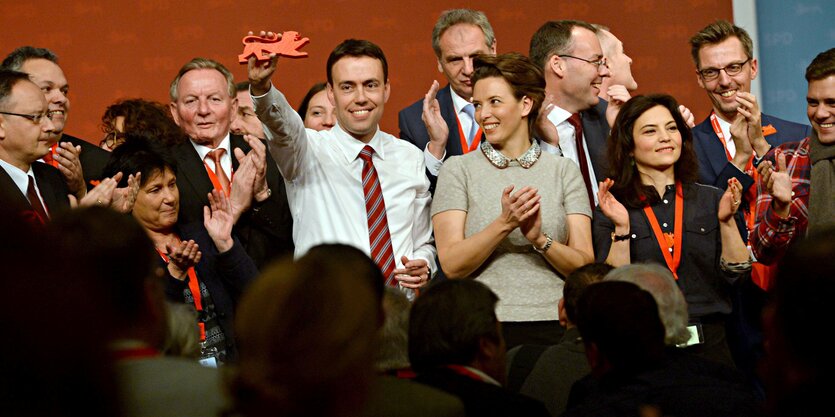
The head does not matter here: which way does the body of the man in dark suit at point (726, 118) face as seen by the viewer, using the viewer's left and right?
facing the viewer

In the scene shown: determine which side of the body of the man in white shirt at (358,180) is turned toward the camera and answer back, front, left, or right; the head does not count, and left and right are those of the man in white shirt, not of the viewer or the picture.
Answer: front

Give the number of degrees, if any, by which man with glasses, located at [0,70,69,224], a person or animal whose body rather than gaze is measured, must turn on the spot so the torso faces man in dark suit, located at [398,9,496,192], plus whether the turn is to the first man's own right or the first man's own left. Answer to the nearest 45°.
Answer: approximately 45° to the first man's own left

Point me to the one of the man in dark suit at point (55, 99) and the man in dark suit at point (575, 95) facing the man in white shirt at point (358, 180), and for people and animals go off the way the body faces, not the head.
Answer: the man in dark suit at point (55, 99)

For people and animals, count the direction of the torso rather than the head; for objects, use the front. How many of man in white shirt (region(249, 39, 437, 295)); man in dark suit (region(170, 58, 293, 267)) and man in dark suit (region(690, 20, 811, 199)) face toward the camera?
3

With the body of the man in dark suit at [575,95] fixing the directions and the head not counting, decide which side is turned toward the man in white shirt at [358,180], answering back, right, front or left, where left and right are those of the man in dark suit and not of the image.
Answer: right

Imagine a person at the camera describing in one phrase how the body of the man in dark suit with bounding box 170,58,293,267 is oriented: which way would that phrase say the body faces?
toward the camera

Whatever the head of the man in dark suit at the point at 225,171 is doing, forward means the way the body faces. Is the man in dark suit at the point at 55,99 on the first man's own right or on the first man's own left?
on the first man's own right
